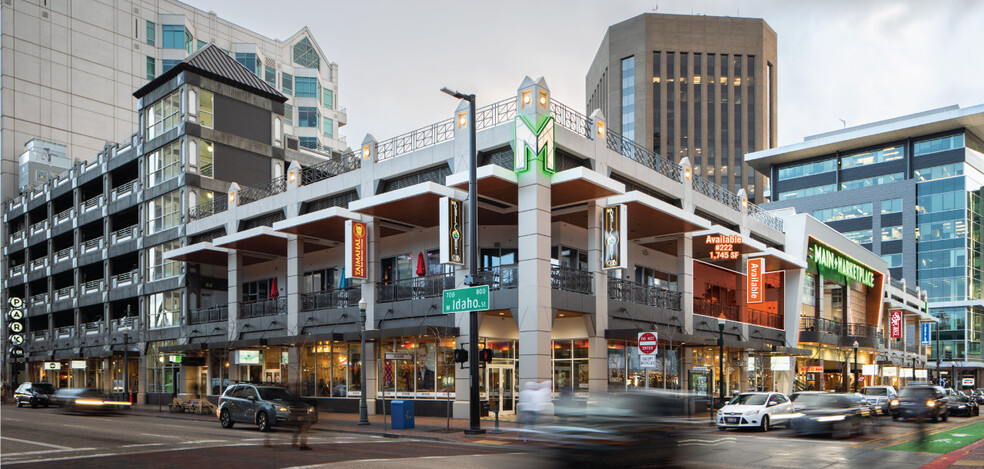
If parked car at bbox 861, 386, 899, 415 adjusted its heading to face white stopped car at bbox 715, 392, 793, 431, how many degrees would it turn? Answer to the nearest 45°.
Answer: approximately 45° to its left

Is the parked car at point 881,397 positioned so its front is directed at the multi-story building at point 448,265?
yes

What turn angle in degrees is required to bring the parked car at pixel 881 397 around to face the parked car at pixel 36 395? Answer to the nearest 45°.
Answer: approximately 45° to its right

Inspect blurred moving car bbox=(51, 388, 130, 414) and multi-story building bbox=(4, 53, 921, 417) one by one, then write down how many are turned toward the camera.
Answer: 1

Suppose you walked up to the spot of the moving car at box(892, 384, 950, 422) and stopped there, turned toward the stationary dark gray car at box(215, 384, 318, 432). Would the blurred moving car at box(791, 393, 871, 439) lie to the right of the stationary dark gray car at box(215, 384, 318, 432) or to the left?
left

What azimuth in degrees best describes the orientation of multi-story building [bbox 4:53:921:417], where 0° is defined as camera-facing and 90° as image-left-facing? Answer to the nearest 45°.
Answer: approximately 0°

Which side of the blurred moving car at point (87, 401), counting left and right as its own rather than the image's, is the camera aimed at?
right

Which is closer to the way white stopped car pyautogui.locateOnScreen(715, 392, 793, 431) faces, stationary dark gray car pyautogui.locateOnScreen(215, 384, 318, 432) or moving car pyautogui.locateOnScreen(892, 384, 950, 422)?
the stationary dark gray car
